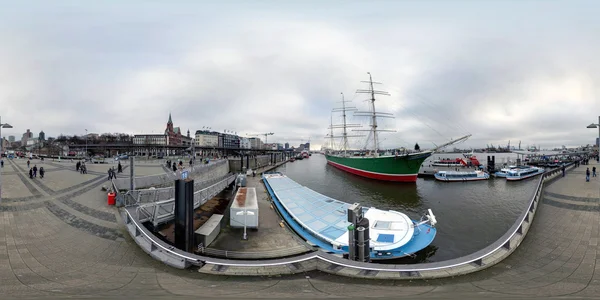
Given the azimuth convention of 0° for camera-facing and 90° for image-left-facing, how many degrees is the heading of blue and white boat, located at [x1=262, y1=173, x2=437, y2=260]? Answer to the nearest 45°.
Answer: approximately 315°
